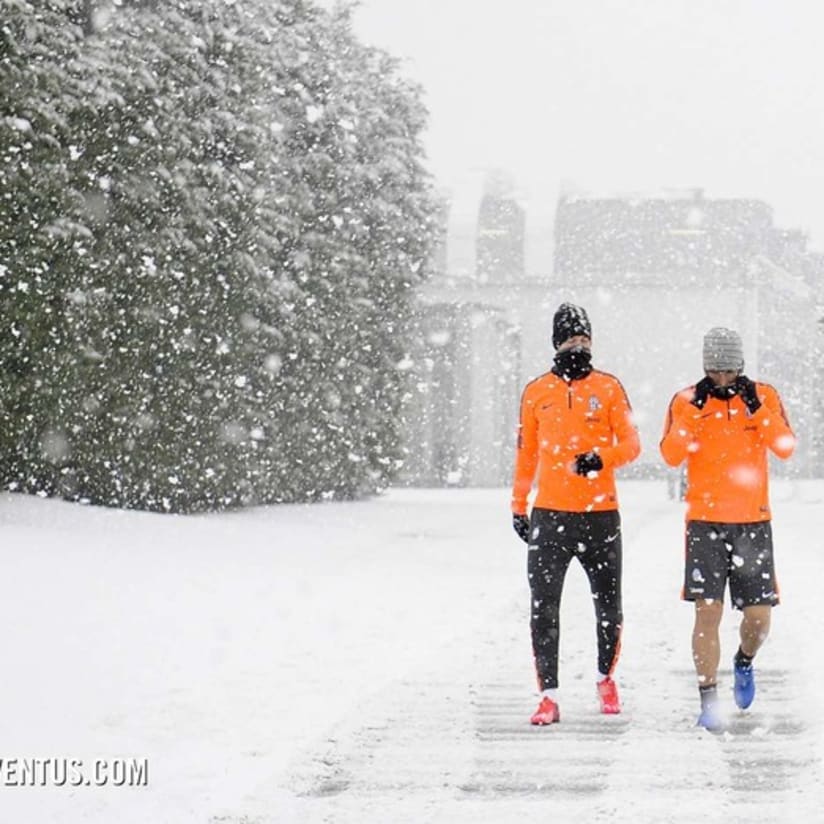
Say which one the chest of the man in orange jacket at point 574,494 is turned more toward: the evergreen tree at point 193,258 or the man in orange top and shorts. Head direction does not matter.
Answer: the man in orange top and shorts

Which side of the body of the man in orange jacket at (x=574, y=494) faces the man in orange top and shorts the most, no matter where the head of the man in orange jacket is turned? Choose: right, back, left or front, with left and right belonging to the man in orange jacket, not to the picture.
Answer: left

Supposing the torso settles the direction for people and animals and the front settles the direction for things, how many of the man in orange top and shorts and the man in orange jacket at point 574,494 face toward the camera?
2

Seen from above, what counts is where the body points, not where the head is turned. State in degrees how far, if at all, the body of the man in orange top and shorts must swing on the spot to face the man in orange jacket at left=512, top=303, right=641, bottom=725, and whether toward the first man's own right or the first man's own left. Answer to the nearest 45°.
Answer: approximately 90° to the first man's own right

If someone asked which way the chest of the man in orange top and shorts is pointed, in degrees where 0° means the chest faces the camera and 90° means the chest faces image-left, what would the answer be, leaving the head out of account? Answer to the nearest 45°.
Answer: approximately 0°

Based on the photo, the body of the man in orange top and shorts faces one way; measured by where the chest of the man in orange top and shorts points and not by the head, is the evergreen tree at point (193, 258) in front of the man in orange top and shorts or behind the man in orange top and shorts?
behind

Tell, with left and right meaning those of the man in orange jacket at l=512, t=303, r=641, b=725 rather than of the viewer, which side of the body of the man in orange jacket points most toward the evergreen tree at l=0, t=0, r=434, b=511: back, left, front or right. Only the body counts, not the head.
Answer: back
